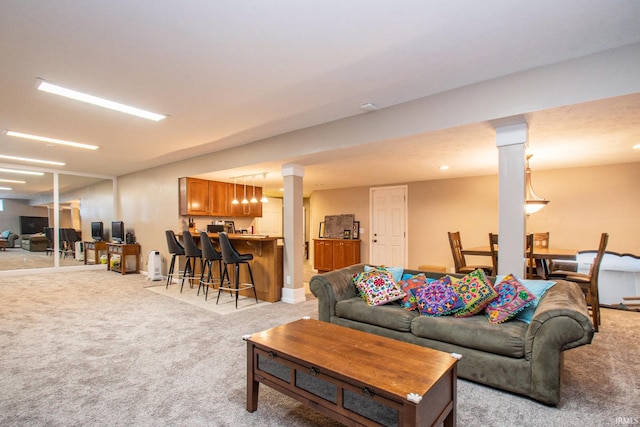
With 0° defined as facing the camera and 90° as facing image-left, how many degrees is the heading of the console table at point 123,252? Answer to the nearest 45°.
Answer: approximately 45°

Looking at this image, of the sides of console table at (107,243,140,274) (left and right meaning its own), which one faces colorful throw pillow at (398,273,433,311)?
left

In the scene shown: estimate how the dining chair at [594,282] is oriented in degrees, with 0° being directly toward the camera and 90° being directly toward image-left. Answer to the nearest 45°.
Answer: approximately 90°

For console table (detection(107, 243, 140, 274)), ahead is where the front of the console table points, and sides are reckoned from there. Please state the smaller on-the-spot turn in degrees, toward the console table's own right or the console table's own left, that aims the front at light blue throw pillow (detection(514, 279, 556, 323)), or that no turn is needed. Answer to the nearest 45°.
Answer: approximately 45° to the console table's own left

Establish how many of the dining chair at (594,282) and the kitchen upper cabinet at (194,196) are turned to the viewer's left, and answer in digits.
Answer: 1

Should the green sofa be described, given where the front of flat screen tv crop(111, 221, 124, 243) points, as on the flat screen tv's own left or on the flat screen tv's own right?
on the flat screen tv's own left

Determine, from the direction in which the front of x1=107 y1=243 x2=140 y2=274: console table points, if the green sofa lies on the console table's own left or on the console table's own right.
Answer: on the console table's own left

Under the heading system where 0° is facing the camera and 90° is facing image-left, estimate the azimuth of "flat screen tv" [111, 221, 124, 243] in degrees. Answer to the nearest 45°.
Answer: approximately 45°

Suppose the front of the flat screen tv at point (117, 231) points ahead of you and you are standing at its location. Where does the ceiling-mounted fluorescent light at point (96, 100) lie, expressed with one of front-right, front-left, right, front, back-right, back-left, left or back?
front-left

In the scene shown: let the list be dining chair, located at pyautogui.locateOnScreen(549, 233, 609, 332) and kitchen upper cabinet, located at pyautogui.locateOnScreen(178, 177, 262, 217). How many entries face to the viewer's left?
1

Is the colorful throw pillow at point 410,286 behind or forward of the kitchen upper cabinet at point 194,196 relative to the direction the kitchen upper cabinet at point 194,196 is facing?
forward
